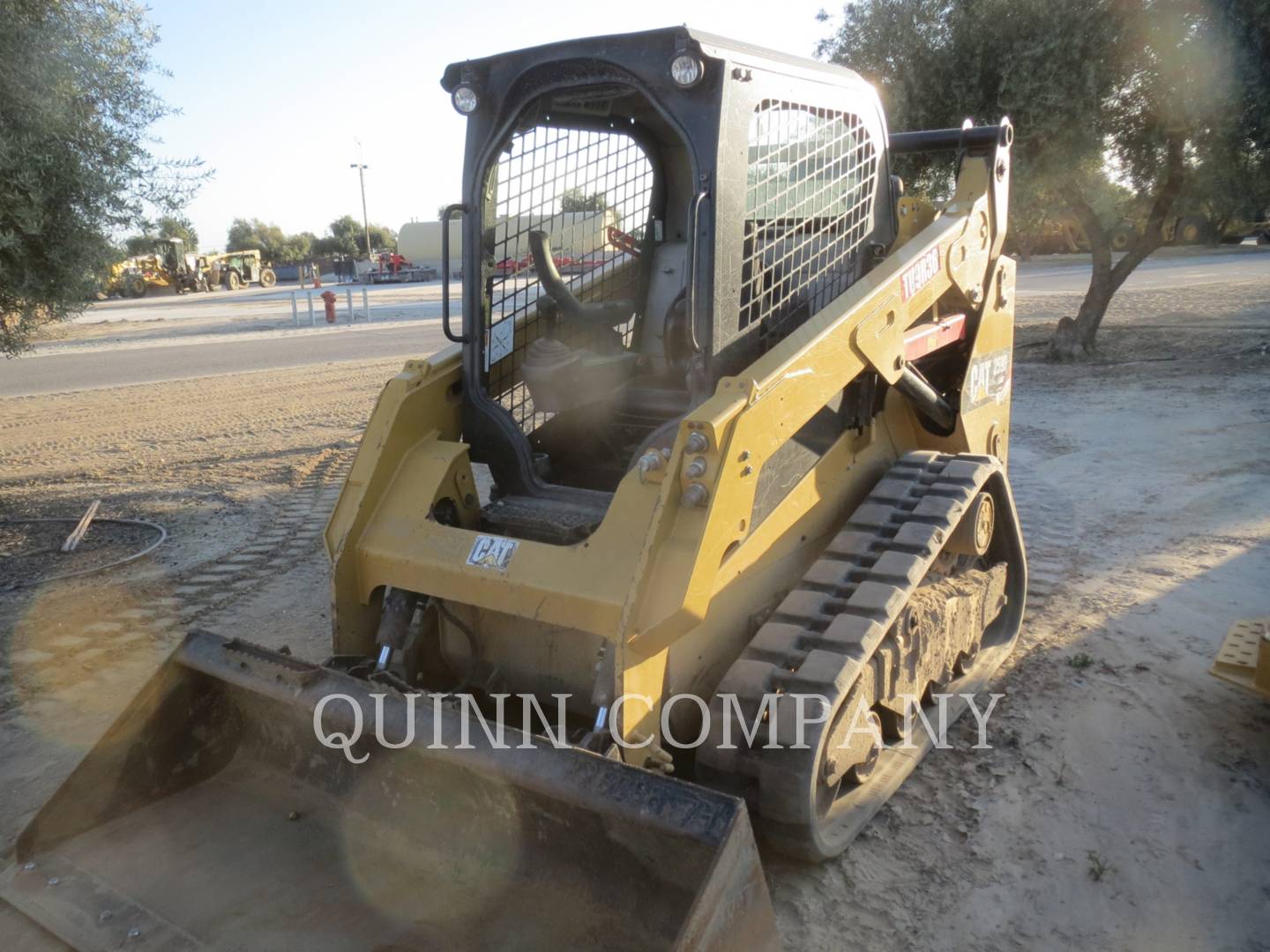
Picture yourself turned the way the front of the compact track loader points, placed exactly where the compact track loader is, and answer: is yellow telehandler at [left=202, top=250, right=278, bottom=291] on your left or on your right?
on your right

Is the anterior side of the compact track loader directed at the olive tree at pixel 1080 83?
no

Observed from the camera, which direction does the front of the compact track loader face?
facing the viewer and to the left of the viewer

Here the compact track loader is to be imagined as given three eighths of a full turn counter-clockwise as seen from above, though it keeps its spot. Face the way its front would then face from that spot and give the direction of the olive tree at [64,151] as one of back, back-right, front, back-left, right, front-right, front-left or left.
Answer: back-left

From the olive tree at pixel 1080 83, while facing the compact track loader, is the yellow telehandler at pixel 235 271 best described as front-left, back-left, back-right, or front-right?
back-right
